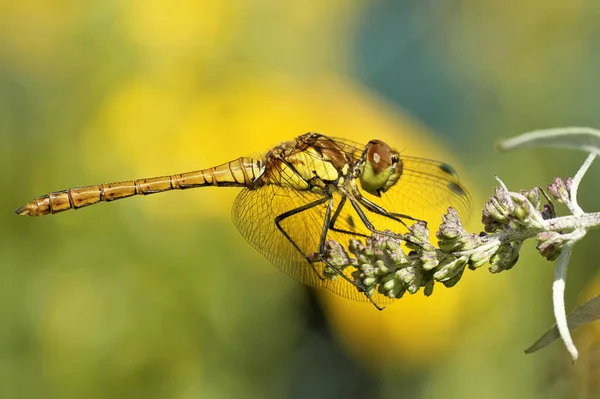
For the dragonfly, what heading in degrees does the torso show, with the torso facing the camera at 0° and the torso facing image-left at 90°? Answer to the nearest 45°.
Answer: approximately 270°

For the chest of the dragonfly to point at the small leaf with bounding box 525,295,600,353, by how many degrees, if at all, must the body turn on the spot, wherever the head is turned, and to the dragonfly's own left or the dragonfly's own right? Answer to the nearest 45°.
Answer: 0° — it already faces it
